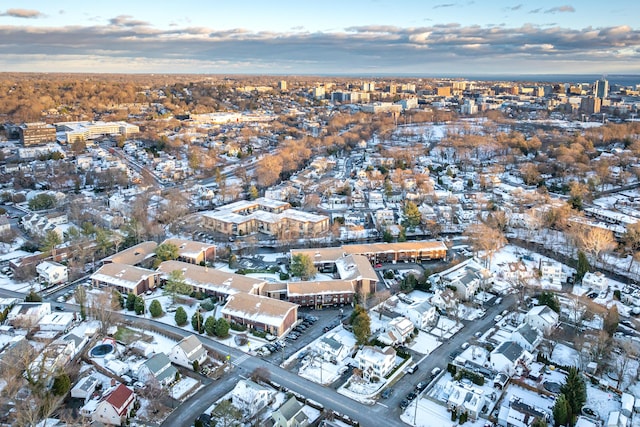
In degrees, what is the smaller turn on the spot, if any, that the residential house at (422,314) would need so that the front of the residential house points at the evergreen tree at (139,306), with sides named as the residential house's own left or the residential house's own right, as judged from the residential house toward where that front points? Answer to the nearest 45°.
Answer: approximately 135° to the residential house's own right

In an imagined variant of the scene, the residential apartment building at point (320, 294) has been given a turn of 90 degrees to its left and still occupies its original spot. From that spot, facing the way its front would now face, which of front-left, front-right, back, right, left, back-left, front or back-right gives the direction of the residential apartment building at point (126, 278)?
back

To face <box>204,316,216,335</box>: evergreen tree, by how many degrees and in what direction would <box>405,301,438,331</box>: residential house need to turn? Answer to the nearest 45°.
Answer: approximately 135° to its right

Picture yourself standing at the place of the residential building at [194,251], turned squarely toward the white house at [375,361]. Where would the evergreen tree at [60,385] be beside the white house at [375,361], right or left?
right

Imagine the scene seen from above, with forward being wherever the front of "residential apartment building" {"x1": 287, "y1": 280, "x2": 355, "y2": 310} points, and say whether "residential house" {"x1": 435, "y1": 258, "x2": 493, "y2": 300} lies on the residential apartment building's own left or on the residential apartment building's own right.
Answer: on the residential apartment building's own left

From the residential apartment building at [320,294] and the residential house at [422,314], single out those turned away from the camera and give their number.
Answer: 0

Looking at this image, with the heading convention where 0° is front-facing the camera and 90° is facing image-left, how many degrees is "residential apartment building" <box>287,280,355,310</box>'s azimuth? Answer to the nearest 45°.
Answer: approximately 0°

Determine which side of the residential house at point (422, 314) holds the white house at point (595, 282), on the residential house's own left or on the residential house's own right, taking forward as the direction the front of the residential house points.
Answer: on the residential house's own left

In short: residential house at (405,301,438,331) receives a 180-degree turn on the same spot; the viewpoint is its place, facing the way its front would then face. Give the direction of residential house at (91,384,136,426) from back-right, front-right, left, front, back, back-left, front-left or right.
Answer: left

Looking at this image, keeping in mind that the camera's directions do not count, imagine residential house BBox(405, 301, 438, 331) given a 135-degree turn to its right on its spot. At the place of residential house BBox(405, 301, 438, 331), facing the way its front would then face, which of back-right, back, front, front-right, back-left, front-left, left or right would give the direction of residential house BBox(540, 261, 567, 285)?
back-right

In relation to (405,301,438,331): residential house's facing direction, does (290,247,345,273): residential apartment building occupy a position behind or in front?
behind

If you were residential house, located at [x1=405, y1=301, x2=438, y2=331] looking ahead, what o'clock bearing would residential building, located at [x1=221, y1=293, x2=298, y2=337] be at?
residential building, located at [x1=221, y1=293, x2=298, y2=337] is roughly at 4 o'clock from residential house, located at [x1=405, y1=301, x2=438, y2=331].

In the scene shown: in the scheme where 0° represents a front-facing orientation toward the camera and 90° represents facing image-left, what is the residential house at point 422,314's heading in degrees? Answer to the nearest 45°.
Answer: approximately 315°

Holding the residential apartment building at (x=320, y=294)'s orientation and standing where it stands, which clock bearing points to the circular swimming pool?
The circular swimming pool is roughly at 2 o'clock from the residential apartment building.

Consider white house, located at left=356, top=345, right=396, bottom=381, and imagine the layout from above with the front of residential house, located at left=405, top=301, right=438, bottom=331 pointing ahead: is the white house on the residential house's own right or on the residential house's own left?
on the residential house's own right

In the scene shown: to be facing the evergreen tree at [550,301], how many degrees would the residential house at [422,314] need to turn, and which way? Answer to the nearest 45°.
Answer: approximately 45° to its left
